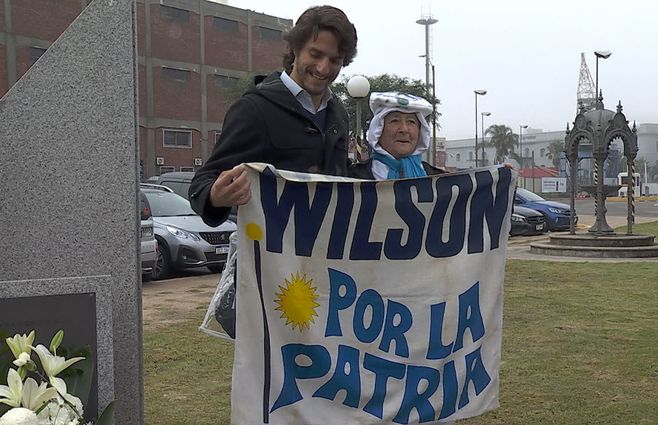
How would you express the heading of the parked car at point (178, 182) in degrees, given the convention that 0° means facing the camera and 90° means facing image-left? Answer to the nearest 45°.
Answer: approximately 315°

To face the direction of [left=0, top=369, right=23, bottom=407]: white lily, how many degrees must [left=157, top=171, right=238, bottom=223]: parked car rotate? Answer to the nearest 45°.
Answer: approximately 45° to its right

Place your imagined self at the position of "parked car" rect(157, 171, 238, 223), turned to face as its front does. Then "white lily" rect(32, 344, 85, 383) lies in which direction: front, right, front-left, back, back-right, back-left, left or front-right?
front-right

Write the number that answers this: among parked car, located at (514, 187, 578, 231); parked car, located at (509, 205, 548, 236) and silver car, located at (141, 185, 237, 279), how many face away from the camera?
0

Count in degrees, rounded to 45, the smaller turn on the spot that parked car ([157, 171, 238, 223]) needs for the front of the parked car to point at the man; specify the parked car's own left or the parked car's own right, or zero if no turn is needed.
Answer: approximately 45° to the parked car's own right

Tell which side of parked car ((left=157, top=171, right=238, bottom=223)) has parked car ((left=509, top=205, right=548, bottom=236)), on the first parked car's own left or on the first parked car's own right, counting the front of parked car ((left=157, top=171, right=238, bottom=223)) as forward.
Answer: on the first parked car's own left

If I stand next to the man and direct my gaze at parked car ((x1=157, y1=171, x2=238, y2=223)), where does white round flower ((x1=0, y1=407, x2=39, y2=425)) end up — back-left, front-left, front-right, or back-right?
back-left

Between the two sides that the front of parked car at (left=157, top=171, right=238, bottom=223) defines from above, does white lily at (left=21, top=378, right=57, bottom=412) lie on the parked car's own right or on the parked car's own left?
on the parked car's own right

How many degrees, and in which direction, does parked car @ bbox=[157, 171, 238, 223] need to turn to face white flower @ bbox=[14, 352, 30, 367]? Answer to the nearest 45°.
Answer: approximately 45° to its right

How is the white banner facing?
toward the camera

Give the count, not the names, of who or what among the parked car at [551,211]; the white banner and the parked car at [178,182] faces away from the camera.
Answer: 0

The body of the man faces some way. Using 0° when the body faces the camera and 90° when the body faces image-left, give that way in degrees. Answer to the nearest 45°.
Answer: approximately 315°

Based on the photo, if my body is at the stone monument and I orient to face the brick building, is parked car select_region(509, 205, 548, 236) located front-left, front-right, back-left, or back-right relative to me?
front-right

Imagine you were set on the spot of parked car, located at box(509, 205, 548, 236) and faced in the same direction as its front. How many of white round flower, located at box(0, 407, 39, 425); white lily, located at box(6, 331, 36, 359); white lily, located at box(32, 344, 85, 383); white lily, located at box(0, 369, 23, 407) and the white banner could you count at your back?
0

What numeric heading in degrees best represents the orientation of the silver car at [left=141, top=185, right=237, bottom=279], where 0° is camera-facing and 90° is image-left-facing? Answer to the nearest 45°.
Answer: approximately 315°

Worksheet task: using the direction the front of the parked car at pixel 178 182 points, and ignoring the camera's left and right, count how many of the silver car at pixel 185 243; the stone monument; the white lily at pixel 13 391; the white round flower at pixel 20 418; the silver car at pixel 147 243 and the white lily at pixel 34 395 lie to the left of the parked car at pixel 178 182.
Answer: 0
